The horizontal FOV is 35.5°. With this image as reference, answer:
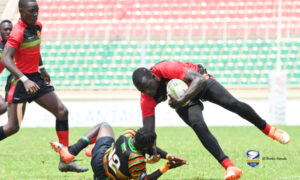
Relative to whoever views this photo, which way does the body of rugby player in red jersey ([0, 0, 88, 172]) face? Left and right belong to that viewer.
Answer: facing the viewer and to the right of the viewer

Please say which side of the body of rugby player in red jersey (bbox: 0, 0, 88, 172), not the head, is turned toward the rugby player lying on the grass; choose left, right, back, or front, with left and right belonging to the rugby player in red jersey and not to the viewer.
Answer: front

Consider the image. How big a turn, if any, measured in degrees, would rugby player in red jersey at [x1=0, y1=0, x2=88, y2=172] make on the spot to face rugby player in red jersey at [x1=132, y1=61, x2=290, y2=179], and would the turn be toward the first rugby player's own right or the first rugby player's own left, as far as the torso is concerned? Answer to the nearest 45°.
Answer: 0° — they already face them
